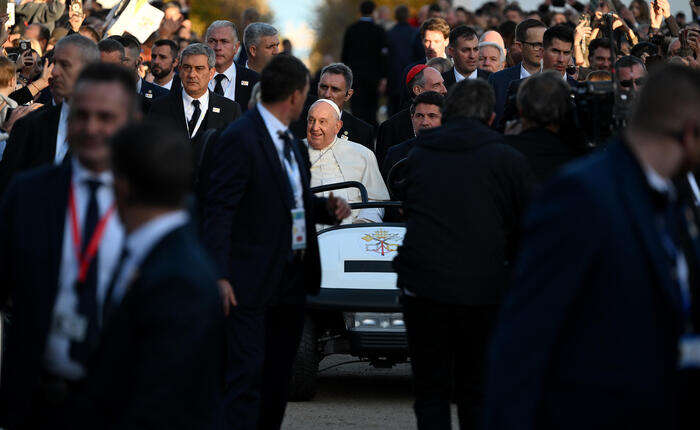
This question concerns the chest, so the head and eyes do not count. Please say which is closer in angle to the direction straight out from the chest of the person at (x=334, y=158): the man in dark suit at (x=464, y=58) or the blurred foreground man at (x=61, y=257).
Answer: the blurred foreground man

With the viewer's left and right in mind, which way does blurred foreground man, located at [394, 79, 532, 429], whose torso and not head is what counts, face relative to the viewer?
facing away from the viewer

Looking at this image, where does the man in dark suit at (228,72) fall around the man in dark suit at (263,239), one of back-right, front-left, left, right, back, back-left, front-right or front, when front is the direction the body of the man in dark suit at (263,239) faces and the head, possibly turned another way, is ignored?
back-left

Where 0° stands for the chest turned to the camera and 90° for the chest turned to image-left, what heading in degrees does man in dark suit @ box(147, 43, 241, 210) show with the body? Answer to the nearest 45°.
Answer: approximately 0°

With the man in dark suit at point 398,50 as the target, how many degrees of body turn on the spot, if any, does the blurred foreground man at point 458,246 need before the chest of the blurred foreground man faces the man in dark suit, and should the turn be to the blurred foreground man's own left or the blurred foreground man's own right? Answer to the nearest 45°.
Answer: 0° — they already face them

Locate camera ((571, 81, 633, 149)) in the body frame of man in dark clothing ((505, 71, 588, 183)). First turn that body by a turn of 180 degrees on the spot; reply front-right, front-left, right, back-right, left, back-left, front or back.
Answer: left

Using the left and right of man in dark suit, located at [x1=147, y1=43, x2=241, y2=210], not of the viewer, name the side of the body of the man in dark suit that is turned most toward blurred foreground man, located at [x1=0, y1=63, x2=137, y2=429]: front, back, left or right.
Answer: front

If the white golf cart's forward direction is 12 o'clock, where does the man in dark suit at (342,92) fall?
The man in dark suit is roughly at 6 o'clock from the white golf cart.

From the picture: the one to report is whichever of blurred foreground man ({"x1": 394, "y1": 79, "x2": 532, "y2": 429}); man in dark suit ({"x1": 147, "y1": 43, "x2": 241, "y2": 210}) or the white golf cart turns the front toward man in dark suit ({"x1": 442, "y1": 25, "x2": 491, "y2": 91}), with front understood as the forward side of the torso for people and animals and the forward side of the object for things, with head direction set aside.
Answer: the blurred foreground man

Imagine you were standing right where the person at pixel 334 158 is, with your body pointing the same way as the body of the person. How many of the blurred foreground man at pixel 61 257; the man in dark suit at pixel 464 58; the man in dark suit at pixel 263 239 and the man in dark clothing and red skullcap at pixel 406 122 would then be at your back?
2

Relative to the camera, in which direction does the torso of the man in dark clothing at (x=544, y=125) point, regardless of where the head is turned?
away from the camera

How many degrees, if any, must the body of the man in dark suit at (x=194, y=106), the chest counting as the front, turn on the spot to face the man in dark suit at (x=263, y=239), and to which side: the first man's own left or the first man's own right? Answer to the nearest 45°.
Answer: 0° — they already face them

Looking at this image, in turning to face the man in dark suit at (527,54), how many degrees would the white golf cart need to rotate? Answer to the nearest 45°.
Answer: approximately 135° to its left
